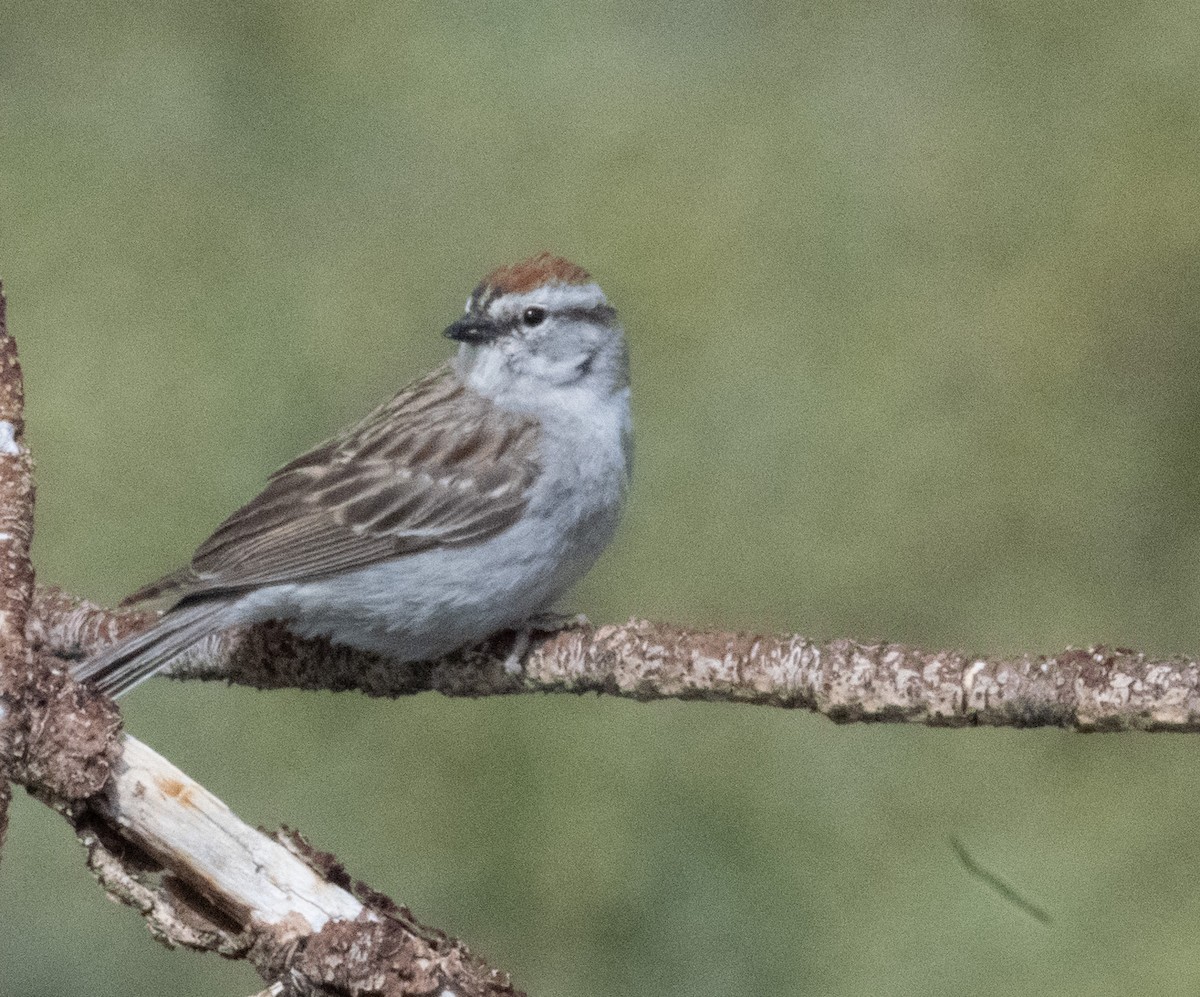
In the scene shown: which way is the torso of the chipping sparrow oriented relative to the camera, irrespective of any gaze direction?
to the viewer's right

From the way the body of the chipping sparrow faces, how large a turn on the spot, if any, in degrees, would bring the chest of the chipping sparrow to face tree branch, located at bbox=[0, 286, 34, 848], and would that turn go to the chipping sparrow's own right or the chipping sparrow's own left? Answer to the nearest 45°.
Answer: approximately 135° to the chipping sparrow's own right
